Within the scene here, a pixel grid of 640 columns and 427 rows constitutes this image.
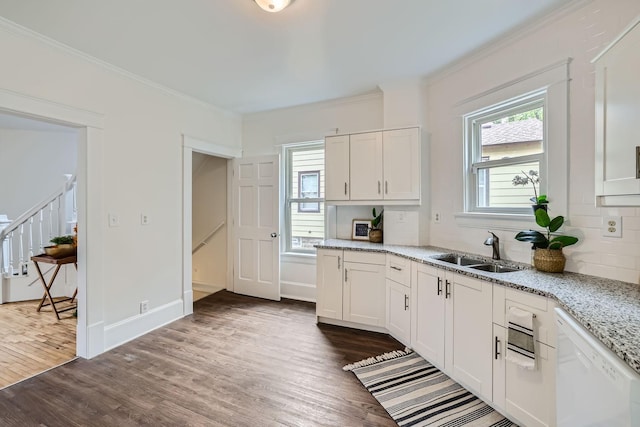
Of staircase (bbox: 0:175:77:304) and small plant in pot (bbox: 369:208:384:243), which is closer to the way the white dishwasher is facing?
the staircase

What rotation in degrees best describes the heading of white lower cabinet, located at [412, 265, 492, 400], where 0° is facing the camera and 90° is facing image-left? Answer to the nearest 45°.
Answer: approximately 45°

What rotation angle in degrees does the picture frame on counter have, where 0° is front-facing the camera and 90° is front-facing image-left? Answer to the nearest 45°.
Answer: approximately 0°
